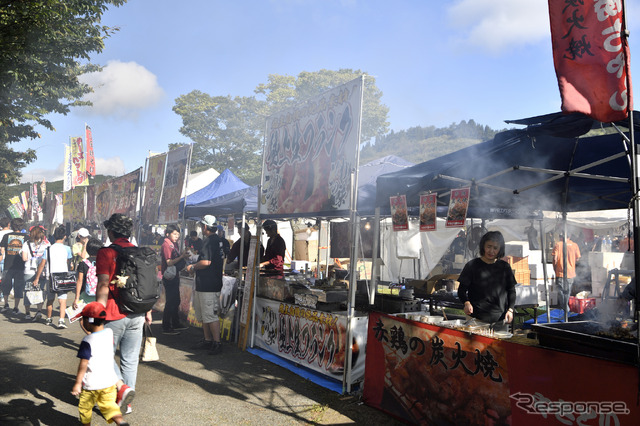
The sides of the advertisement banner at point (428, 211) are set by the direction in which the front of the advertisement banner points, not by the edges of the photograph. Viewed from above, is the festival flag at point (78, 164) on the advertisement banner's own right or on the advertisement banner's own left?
on the advertisement banner's own right

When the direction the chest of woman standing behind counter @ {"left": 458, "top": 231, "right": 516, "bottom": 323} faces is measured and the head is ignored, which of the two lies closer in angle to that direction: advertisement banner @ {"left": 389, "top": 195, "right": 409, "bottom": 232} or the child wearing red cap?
the child wearing red cap

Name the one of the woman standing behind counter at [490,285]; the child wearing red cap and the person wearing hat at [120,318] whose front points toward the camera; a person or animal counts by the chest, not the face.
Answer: the woman standing behind counter

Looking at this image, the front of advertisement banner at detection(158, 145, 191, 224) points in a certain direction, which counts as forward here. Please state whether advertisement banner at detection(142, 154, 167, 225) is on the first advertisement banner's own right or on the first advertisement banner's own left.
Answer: on the first advertisement banner's own right

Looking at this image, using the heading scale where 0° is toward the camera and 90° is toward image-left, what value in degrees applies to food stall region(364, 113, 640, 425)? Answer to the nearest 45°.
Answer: approximately 45°

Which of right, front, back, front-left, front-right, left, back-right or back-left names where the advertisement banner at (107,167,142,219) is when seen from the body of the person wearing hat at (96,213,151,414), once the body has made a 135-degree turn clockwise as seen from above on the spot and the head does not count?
left

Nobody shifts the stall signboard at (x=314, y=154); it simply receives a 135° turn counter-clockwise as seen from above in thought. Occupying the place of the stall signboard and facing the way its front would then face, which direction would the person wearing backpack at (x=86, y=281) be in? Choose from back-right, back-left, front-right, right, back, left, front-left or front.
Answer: back

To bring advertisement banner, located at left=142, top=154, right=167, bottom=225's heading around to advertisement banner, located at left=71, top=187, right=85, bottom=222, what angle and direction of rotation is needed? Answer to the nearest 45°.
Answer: approximately 135° to its right

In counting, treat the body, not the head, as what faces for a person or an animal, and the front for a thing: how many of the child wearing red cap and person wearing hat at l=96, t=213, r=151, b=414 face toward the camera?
0

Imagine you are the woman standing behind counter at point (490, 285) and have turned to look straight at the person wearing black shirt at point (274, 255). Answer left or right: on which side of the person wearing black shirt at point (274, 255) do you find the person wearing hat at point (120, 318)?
left

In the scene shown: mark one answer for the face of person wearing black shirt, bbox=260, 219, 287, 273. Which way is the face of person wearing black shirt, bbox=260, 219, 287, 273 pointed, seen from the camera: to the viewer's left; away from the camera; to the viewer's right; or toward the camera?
to the viewer's left

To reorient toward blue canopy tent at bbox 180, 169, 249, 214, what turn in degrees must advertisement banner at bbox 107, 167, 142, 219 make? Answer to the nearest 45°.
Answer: approximately 90° to its left

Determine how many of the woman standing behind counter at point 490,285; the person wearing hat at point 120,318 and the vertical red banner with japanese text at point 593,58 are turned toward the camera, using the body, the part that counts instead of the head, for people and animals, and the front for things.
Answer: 2

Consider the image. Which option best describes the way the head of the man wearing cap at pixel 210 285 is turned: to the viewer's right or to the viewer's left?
to the viewer's left

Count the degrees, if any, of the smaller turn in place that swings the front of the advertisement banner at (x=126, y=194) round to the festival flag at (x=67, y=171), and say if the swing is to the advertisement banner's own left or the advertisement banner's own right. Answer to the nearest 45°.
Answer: approximately 135° to the advertisement banner's own right

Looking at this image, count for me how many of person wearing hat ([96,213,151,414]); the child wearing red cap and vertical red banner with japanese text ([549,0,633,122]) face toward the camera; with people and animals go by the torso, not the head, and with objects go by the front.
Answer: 1
